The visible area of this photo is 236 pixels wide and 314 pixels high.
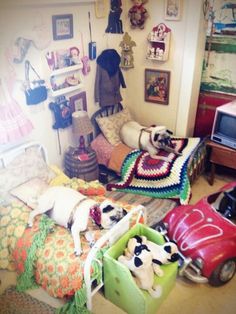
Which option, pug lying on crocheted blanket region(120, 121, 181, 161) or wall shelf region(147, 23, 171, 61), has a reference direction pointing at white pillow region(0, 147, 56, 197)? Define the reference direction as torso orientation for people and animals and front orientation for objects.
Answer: the wall shelf

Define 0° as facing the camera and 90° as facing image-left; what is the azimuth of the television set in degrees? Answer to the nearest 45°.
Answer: approximately 45°

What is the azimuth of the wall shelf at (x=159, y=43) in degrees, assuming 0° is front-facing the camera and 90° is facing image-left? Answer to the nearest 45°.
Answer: approximately 45°

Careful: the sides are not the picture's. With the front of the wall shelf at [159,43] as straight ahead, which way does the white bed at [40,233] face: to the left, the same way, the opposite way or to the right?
to the left

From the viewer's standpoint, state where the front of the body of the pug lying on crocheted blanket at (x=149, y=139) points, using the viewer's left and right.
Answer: facing the viewer and to the right of the viewer

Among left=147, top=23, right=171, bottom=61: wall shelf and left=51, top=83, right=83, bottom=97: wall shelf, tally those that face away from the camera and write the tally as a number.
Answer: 0

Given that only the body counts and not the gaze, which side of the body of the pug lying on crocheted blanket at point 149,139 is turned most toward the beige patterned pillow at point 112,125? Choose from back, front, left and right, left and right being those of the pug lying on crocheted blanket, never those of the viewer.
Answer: back

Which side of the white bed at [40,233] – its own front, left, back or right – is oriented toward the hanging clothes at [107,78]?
left

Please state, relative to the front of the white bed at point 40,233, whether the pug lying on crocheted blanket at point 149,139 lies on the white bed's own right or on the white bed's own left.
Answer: on the white bed's own left

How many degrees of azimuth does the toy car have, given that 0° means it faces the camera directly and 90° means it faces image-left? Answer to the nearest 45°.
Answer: approximately 45°
